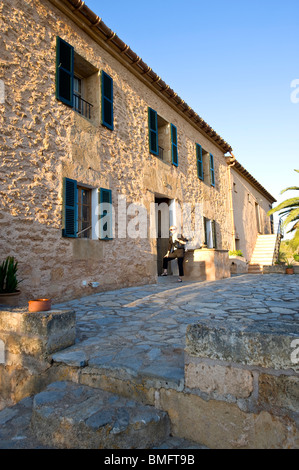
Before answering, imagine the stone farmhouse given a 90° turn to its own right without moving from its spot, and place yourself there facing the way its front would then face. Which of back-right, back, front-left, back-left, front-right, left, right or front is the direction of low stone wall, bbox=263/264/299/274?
back

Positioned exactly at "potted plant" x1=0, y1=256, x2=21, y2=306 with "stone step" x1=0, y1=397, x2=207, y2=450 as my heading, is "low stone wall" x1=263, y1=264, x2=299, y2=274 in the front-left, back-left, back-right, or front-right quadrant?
back-left

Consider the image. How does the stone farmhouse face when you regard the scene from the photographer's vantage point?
facing the viewer and to the right of the viewer

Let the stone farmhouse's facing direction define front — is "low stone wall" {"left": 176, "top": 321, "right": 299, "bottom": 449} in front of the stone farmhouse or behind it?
in front
